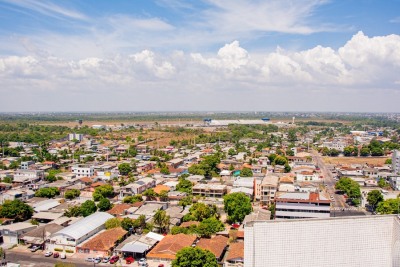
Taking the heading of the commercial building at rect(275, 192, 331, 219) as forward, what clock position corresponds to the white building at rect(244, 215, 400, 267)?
The white building is roughly at 12 o'clock from the commercial building.

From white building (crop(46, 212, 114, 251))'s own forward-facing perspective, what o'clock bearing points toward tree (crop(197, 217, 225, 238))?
The tree is roughly at 8 o'clock from the white building.

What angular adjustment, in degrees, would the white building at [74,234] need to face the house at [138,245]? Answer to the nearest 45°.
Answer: approximately 90° to its left

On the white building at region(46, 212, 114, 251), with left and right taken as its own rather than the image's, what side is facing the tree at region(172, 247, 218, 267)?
left

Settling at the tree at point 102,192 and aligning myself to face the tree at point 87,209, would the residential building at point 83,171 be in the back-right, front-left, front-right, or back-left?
back-right

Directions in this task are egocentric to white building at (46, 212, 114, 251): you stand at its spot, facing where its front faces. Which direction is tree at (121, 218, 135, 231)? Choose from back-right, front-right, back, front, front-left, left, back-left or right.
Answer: back-left

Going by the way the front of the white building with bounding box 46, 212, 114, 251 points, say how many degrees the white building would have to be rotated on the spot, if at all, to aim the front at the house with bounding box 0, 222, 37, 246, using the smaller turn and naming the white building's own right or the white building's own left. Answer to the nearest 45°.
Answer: approximately 90° to the white building's own right

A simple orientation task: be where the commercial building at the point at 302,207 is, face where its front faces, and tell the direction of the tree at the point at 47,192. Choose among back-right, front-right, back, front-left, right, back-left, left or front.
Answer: right

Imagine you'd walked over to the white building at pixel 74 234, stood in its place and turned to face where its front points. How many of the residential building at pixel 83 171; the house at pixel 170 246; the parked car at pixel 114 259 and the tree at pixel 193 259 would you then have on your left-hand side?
3

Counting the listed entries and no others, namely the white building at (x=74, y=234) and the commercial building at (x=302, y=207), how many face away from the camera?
0

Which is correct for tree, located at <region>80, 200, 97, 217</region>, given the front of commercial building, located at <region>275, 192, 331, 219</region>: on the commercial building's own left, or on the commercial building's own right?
on the commercial building's own right

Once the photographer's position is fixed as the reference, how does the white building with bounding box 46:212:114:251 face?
facing the viewer and to the left of the viewer

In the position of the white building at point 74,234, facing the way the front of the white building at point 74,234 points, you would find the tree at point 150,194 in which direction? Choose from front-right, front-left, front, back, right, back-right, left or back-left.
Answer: back

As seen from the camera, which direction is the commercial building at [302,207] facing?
toward the camera

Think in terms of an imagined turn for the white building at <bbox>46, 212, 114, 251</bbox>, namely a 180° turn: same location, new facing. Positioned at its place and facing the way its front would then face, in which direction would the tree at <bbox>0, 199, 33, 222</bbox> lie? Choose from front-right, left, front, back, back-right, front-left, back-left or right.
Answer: left

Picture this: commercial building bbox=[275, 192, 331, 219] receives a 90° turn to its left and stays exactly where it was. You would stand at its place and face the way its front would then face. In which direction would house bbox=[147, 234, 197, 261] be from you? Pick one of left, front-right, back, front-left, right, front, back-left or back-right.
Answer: back-right

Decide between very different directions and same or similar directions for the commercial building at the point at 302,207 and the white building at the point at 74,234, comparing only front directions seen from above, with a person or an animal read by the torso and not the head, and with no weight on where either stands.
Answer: same or similar directions

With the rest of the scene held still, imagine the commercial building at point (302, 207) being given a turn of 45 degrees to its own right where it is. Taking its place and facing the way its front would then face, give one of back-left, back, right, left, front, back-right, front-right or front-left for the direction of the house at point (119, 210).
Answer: front-right

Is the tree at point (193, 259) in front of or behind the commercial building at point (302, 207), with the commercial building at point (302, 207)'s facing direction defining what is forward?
in front

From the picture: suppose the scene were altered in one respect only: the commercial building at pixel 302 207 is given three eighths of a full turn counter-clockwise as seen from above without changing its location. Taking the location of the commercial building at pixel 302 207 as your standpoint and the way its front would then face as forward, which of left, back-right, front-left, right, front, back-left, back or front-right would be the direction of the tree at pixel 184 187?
left

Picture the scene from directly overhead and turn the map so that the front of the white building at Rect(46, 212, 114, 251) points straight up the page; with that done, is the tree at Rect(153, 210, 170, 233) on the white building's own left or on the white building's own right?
on the white building's own left

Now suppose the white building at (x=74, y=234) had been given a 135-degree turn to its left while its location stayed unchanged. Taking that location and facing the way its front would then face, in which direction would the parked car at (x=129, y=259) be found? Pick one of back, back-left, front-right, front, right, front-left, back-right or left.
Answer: front-right
